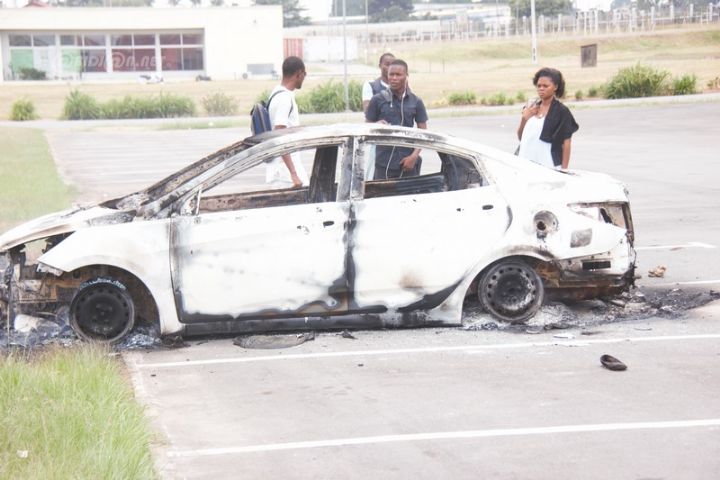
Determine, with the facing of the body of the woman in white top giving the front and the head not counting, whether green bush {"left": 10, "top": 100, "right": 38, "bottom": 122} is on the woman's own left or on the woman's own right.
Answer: on the woman's own right

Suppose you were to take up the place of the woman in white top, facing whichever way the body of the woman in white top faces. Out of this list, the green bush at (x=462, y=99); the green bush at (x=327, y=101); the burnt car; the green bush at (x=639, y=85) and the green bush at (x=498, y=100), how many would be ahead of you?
1

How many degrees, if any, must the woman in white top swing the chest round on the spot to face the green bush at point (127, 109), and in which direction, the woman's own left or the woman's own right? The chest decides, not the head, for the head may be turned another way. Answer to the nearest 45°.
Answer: approximately 90° to the woman's own right
